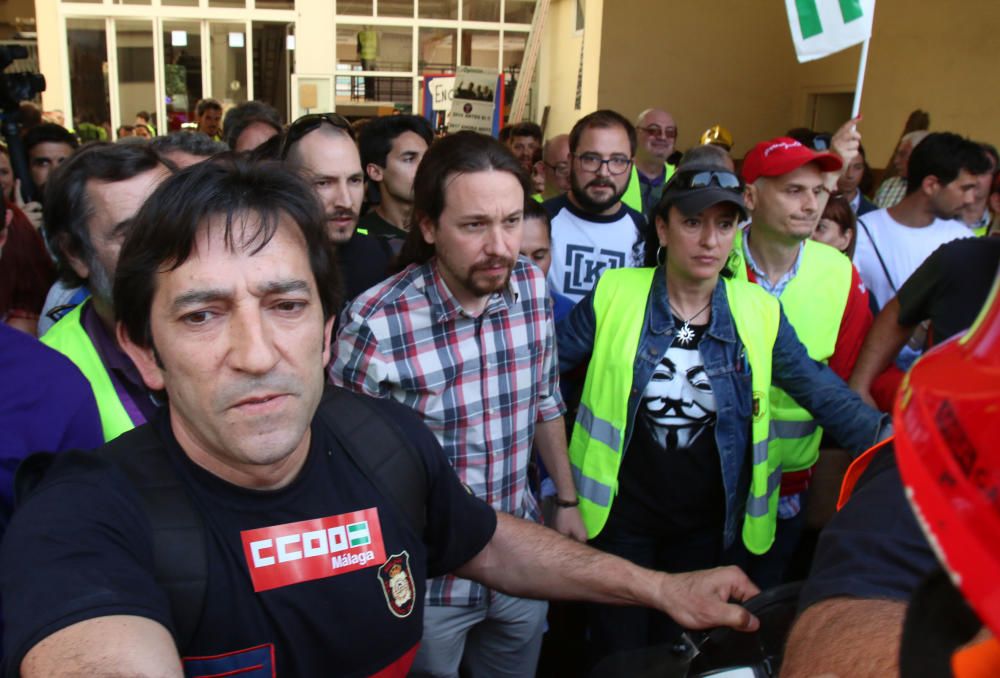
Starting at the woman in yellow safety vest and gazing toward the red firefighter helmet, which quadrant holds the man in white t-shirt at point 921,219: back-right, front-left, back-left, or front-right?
back-left

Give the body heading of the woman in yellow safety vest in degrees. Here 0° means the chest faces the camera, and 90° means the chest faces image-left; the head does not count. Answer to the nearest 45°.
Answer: approximately 0°

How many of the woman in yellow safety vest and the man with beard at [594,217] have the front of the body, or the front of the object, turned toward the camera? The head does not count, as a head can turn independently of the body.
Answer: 2

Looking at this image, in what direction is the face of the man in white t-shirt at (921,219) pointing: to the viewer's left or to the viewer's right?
to the viewer's right

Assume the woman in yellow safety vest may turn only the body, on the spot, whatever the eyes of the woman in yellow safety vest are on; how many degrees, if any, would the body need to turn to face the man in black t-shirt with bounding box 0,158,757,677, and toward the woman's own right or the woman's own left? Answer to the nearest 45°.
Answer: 0° — they already face them
